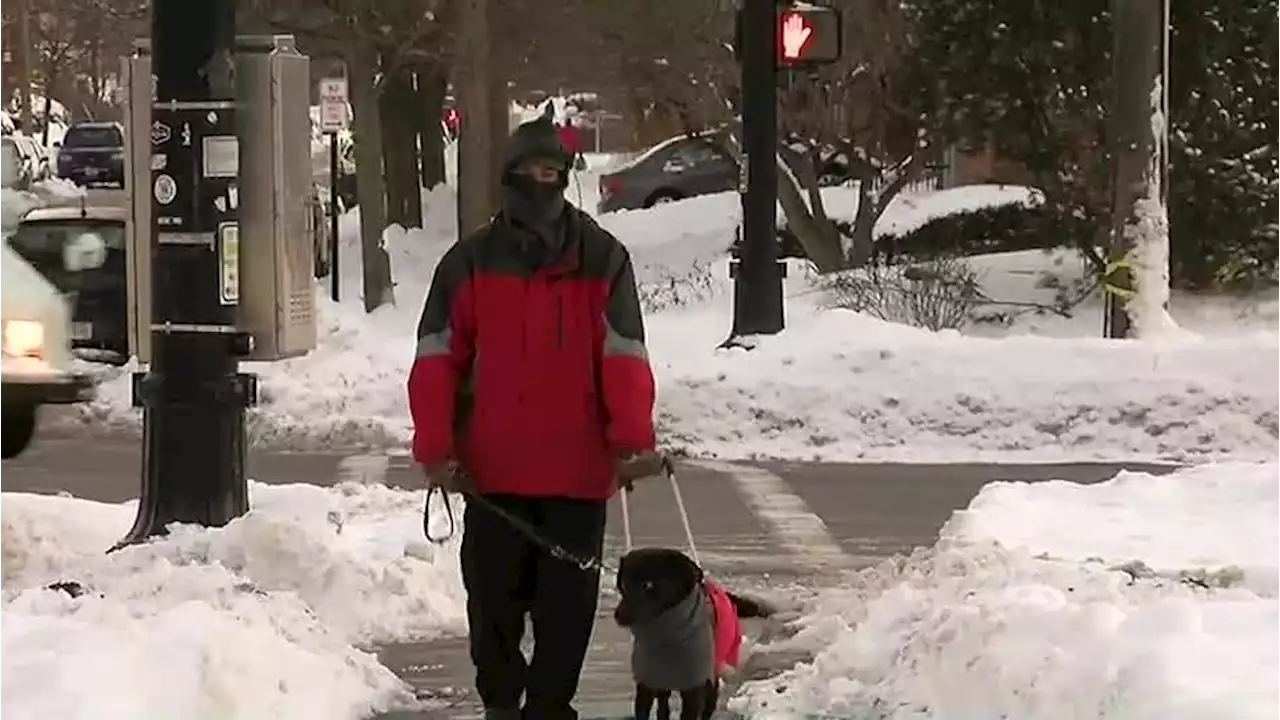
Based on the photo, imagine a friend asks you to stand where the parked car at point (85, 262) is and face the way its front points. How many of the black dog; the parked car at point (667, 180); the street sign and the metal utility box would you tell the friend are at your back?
2

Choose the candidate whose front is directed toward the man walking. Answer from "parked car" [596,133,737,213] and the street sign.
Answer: the street sign

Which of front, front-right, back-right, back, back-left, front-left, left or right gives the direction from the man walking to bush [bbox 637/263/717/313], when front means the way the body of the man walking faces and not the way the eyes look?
back

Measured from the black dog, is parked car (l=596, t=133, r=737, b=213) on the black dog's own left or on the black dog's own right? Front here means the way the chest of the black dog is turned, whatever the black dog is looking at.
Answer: on the black dog's own right

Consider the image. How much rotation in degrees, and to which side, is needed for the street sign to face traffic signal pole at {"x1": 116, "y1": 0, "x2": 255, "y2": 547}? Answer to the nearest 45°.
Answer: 0° — it already faces it

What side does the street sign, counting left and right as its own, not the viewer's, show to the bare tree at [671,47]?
back
